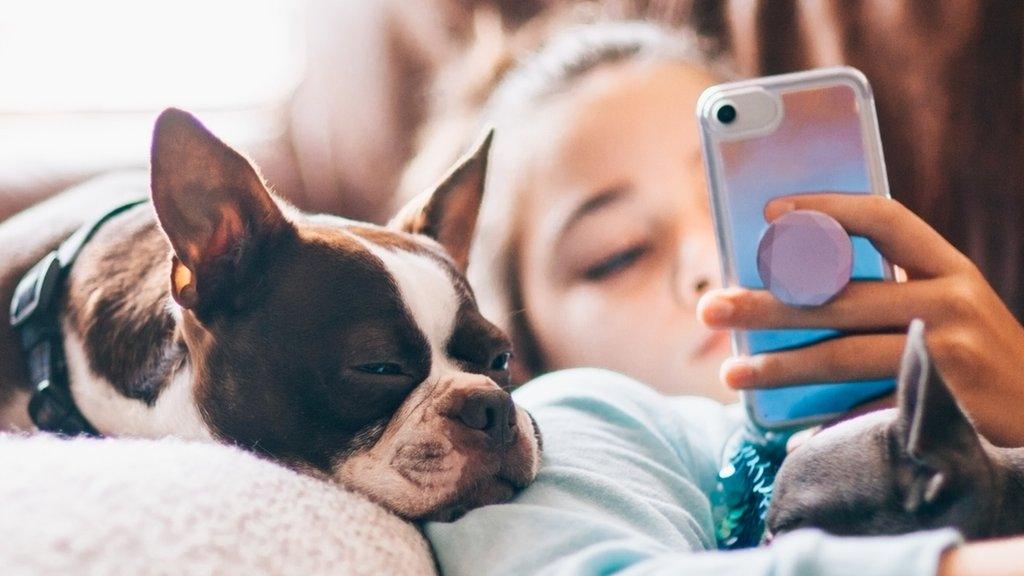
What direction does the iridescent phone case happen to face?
away from the camera

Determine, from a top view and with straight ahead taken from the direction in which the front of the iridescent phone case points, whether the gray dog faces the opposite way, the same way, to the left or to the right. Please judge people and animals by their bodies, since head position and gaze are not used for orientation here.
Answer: to the left

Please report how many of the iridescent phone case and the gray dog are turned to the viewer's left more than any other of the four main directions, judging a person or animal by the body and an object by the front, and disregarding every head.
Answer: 1

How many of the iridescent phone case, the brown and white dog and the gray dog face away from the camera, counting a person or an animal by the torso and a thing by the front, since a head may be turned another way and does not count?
1

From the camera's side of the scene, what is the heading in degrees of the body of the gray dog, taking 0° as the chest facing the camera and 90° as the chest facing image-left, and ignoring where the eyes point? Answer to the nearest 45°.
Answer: approximately 90°

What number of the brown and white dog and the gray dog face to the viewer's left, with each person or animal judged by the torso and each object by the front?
1

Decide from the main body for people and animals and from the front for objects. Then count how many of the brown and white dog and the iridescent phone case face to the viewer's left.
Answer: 0

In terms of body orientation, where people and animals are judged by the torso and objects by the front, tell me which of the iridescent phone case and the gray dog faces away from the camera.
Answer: the iridescent phone case

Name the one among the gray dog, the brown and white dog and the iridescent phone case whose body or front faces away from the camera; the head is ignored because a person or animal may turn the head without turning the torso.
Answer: the iridescent phone case

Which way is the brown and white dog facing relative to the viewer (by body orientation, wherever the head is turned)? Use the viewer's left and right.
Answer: facing the viewer and to the right of the viewer
